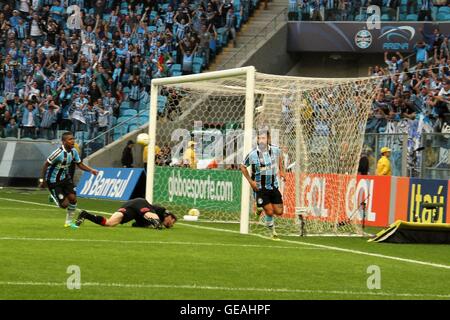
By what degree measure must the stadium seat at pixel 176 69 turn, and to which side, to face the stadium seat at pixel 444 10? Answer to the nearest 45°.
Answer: approximately 135° to its left

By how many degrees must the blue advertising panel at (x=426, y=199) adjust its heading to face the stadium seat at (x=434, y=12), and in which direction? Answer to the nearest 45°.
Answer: approximately 180°

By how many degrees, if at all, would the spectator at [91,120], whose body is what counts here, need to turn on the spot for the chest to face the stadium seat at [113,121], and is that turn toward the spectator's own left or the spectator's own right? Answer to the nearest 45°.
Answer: approximately 45° to the spectator's own left

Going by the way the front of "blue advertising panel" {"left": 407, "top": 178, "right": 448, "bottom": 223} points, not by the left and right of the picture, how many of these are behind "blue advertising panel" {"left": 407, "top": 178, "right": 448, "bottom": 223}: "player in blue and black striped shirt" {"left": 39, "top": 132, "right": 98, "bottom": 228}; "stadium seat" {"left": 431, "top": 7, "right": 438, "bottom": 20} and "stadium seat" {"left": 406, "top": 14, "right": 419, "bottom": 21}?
2

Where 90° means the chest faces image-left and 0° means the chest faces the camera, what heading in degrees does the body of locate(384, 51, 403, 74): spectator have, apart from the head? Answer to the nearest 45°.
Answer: approximately 45°

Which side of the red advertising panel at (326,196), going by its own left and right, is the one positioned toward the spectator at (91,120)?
right

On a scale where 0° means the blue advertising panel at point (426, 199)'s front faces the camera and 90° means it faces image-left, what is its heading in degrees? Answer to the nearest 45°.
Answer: approximately 0°

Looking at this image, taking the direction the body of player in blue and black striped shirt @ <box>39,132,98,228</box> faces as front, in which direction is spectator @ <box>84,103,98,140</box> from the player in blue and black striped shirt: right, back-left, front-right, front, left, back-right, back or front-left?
back-left

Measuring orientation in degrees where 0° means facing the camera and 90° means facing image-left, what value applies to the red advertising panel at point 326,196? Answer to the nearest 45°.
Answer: approximately 45°

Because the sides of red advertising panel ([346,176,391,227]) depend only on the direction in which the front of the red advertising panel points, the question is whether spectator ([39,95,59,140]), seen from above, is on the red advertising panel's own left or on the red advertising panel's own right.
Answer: on the red advertising panel's own right

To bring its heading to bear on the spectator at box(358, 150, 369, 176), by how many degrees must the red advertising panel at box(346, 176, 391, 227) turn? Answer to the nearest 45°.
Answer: approximately 135° to its right
